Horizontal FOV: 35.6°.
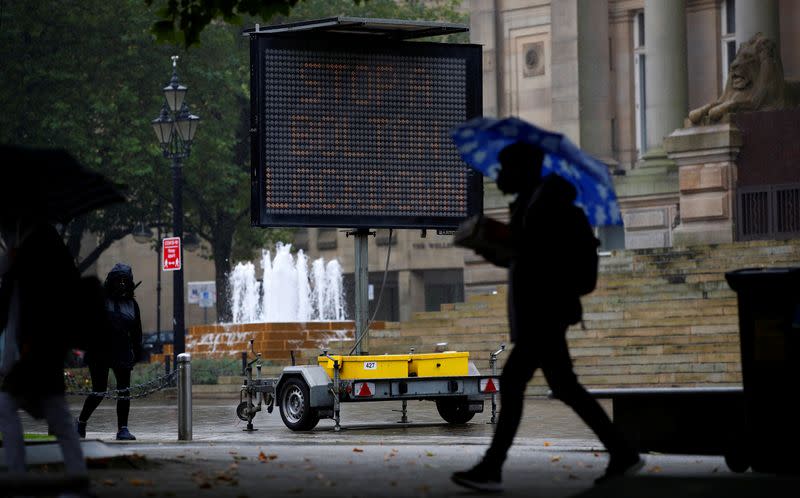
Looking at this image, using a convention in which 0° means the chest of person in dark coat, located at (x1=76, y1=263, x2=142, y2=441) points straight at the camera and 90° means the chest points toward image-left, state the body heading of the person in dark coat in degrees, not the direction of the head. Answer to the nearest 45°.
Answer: approximately 315°

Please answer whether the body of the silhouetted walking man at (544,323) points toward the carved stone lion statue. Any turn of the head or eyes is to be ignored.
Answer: no

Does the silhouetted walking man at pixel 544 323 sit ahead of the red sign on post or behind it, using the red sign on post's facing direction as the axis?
ahead

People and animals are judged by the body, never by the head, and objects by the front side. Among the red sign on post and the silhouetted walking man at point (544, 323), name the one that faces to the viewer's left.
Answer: the silhouetted walking man

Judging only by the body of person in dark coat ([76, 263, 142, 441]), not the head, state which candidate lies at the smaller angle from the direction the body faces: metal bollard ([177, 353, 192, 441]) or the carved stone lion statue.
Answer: the metal bollard

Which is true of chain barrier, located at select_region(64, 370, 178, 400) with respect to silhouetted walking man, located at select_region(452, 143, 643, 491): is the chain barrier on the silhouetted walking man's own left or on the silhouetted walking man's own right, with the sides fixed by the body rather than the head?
on the silhouetted walking man's own right

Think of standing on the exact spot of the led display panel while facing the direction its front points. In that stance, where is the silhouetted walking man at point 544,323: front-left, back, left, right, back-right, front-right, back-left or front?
front

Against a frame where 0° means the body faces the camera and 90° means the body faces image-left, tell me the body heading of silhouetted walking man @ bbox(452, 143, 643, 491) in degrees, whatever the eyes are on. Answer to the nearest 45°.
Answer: approximately 90°

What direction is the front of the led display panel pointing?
toward the camera

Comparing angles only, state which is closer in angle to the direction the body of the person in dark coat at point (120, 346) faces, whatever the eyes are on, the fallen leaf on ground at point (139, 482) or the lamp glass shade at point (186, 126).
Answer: the fallen leaf on ground

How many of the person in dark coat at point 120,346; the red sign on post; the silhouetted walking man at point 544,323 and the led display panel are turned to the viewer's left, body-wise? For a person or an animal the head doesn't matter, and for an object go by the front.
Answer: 1

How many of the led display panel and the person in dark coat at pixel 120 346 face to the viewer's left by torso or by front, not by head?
0

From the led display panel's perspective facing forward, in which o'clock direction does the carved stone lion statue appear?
The carved stone lion statue is roughly at 7 o'clock from the led display panel.

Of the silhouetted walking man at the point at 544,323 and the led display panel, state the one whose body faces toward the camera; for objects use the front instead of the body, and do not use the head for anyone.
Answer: the led display panel

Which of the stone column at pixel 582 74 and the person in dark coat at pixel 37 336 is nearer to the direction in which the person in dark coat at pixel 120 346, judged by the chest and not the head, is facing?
the person in dark coat

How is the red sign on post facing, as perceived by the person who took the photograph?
facing the viewer
